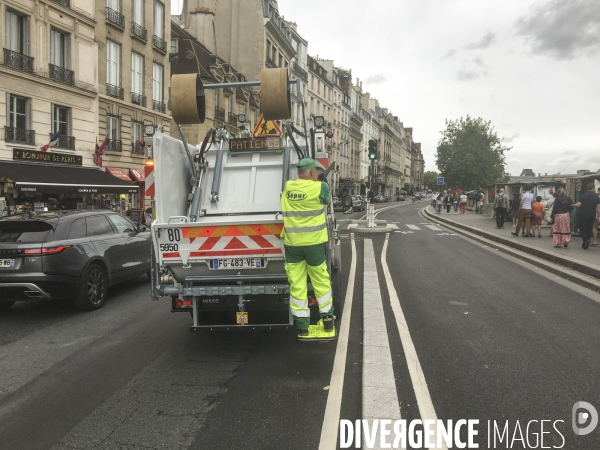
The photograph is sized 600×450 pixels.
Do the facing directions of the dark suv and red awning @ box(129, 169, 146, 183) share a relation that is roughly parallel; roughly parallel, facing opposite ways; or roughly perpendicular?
roughly perpendicular

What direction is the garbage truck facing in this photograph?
away from the camera

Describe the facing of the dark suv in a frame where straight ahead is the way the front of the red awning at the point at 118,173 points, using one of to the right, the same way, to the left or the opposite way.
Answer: to the left

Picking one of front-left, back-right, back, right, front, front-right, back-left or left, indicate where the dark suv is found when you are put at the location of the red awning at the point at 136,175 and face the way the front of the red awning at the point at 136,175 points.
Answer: front-right

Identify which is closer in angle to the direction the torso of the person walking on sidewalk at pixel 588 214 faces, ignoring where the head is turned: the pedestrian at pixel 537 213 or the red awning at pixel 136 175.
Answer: the pedestrian

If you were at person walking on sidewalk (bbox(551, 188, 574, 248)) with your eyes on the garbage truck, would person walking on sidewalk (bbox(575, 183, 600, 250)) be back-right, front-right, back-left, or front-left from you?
back-left

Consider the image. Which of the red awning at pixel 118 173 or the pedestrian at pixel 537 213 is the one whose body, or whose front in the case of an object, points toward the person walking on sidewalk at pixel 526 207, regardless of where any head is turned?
the red awning

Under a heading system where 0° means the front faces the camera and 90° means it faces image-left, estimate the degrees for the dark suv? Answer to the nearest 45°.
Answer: approximately 225°

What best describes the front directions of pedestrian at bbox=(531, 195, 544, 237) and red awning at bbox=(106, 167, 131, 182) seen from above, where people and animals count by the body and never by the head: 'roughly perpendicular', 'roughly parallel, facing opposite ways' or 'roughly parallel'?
roughly perpendicular

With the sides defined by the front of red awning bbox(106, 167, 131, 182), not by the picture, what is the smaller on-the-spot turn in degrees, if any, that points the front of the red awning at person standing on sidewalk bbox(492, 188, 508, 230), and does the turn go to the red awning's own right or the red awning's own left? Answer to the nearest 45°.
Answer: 0° — it already faces them
